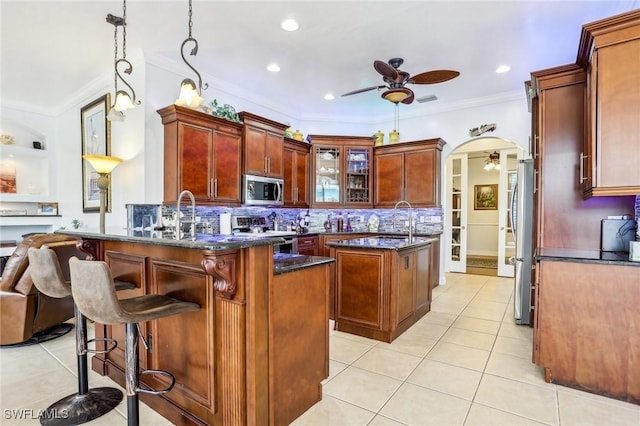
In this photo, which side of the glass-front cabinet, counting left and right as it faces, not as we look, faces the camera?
front

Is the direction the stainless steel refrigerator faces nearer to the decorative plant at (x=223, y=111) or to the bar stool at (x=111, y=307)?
the decorative plant

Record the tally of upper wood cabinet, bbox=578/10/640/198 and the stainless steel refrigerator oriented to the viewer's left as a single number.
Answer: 2

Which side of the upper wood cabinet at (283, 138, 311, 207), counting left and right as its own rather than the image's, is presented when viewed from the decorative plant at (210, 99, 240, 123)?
right

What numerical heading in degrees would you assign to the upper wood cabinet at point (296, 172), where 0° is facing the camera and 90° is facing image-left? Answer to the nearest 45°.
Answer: approximately 315°

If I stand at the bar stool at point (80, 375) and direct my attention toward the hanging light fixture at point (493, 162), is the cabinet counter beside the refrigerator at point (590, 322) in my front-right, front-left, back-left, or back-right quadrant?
front-right

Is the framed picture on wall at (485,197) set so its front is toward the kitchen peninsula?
yes

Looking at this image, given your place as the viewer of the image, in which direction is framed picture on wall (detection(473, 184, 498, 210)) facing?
facing the viewer

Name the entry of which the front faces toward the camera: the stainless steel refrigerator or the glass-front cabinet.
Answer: the glass-front cabinet

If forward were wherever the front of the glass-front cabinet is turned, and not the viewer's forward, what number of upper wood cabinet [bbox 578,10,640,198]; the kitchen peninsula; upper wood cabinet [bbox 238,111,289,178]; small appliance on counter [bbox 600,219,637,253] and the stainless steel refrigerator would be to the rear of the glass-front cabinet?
0

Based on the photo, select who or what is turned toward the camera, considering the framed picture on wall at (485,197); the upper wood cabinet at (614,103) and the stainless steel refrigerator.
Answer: the framed picture on wall

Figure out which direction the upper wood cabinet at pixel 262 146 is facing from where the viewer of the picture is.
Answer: facing the viewer and to the right of the viewer

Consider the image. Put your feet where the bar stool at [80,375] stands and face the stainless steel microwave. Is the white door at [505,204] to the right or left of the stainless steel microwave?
right

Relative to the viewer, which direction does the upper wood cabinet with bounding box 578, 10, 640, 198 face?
to the viewer's left

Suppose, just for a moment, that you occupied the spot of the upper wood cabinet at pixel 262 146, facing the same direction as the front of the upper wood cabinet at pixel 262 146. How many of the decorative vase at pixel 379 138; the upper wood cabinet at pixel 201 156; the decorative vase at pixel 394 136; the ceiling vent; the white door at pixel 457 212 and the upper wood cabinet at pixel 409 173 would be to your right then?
1

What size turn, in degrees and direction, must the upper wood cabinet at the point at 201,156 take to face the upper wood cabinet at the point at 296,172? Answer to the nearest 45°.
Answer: approximately 90° to its left
